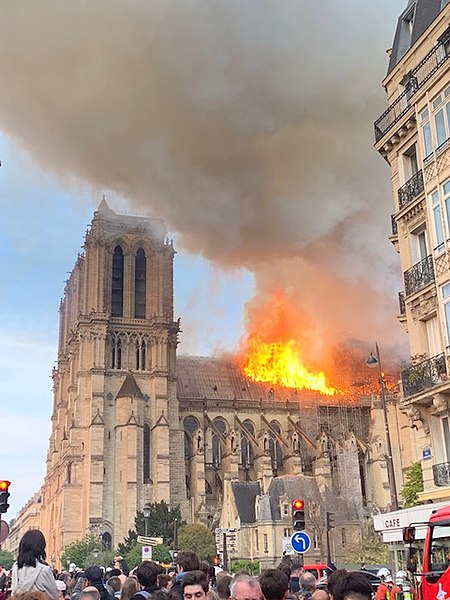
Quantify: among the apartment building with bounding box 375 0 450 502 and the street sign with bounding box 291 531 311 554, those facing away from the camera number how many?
0

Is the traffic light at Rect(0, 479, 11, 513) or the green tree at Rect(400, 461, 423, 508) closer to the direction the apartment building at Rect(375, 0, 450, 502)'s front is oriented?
the traffic light

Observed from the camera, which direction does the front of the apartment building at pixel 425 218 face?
facing the viewer and to the left of the viewer

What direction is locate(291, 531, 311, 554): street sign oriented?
toward the camera

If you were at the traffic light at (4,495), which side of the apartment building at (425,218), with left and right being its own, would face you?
front
